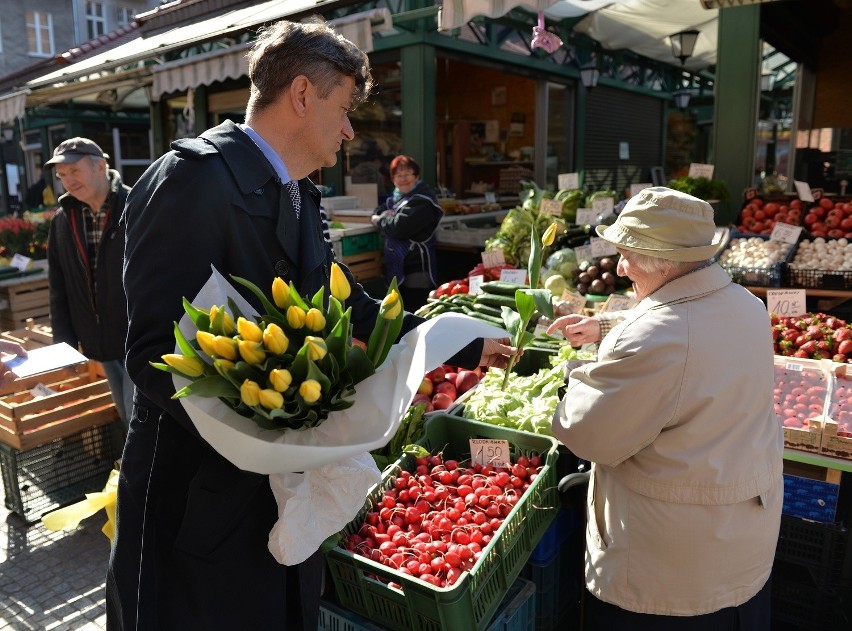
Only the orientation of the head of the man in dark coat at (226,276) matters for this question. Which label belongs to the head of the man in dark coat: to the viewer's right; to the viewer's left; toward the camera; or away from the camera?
to the viewer's right

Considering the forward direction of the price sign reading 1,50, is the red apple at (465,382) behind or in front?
behind

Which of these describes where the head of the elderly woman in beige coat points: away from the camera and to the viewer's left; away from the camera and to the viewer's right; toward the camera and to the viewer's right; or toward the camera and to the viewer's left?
away from the camera and to the viewer's left

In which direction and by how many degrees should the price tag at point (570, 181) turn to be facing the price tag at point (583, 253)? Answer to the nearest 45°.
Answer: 0° — it already faces it

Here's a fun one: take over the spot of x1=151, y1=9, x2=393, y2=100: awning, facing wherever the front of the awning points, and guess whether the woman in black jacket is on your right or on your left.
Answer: on your left

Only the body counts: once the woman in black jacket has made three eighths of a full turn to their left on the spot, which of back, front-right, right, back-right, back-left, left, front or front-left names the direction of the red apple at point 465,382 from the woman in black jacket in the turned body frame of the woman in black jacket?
right

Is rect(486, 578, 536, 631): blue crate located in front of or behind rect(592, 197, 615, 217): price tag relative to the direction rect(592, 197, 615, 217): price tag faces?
in front

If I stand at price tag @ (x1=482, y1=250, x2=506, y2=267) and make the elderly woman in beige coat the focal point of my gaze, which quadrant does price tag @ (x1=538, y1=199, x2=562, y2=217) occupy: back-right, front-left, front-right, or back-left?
back-left

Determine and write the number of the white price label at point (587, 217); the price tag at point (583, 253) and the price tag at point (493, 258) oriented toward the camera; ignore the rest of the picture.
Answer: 3

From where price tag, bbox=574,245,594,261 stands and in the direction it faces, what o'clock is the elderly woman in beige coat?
The elderly woman in beige coat is roughly at 12 o'clock from the price tag.

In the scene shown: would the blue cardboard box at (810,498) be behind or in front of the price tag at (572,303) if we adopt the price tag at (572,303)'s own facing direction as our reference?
in front

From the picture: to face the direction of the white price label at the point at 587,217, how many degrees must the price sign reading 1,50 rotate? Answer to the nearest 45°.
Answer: approximately 180°
